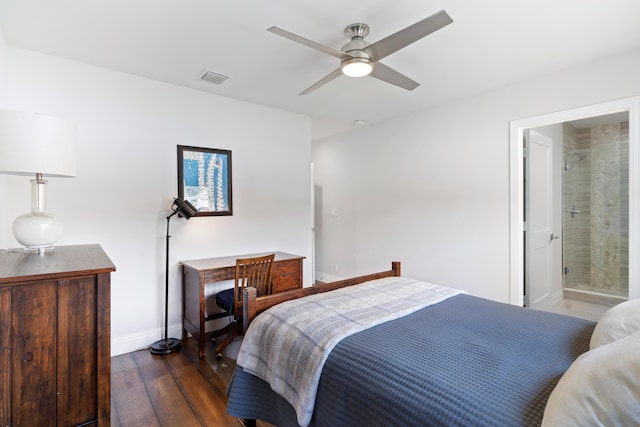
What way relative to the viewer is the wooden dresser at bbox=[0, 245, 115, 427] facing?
to the viewer's right

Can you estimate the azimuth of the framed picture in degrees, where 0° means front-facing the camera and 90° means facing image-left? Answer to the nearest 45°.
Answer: approximately 315°

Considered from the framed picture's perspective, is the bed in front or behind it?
in front

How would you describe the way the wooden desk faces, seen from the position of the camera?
facing the viewer and to the right of the viewer

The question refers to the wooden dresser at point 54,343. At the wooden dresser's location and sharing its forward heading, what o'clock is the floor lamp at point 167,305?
The floor lamp is roughly at 10 o'clock from the wooden dresser.

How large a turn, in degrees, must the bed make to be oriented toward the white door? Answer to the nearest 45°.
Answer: approximately 45° to its right

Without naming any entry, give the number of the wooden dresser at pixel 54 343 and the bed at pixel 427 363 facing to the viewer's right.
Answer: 1

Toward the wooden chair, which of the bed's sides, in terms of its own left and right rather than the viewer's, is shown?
front

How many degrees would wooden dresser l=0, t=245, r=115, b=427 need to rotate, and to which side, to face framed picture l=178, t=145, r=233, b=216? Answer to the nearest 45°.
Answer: approximately 45° to its left

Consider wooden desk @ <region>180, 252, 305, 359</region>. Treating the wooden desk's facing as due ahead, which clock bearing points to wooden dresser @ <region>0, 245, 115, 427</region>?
The wooden dresser is roughly at 2 o'clock from the wooden desk.

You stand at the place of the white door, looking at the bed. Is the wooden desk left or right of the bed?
right

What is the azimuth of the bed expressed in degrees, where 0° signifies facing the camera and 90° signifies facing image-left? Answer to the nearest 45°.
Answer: approximately 135°
